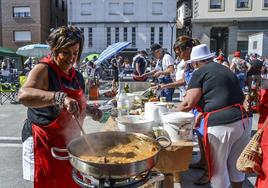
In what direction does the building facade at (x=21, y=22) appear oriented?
toward the camera

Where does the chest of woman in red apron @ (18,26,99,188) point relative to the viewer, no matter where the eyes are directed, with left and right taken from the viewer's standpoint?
facing the viewer and to the right of the viewer

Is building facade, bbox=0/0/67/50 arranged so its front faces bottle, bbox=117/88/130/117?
yes

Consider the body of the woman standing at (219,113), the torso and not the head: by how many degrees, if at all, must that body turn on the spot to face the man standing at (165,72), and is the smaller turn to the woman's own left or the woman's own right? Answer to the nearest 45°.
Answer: approximately 45° to the woman's own right

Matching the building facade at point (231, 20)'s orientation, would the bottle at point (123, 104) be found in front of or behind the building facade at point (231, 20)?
in front

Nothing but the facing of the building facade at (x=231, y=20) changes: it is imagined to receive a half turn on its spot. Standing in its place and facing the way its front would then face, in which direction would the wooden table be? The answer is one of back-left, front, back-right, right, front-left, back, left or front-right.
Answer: back

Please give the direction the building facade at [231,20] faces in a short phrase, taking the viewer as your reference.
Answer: facing the viewer

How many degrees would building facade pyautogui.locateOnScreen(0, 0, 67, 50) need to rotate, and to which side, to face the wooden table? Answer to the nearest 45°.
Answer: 0° — it already faces it

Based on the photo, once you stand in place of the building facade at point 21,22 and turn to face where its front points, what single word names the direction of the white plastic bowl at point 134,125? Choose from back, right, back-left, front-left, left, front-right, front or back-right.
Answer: front

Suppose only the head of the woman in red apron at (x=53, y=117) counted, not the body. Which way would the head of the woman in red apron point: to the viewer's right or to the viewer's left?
to the viewer's right

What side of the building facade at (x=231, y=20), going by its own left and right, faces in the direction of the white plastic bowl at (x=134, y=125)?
front

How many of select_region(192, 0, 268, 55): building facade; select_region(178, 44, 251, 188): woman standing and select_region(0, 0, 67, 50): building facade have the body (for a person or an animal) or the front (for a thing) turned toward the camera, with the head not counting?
2

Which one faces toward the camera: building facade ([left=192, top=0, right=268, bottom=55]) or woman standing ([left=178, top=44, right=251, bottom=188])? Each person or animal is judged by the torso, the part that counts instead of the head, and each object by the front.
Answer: the building facade

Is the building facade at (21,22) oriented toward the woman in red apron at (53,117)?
yes

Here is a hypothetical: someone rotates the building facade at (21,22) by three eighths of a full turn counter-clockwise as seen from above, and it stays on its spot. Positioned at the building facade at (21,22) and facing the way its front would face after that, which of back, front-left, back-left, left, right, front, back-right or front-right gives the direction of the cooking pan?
back-right

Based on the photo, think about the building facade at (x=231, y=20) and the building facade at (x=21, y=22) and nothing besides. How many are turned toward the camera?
2

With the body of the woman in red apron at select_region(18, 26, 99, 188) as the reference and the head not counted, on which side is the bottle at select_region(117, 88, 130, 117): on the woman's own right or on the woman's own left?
on the woman's own left
